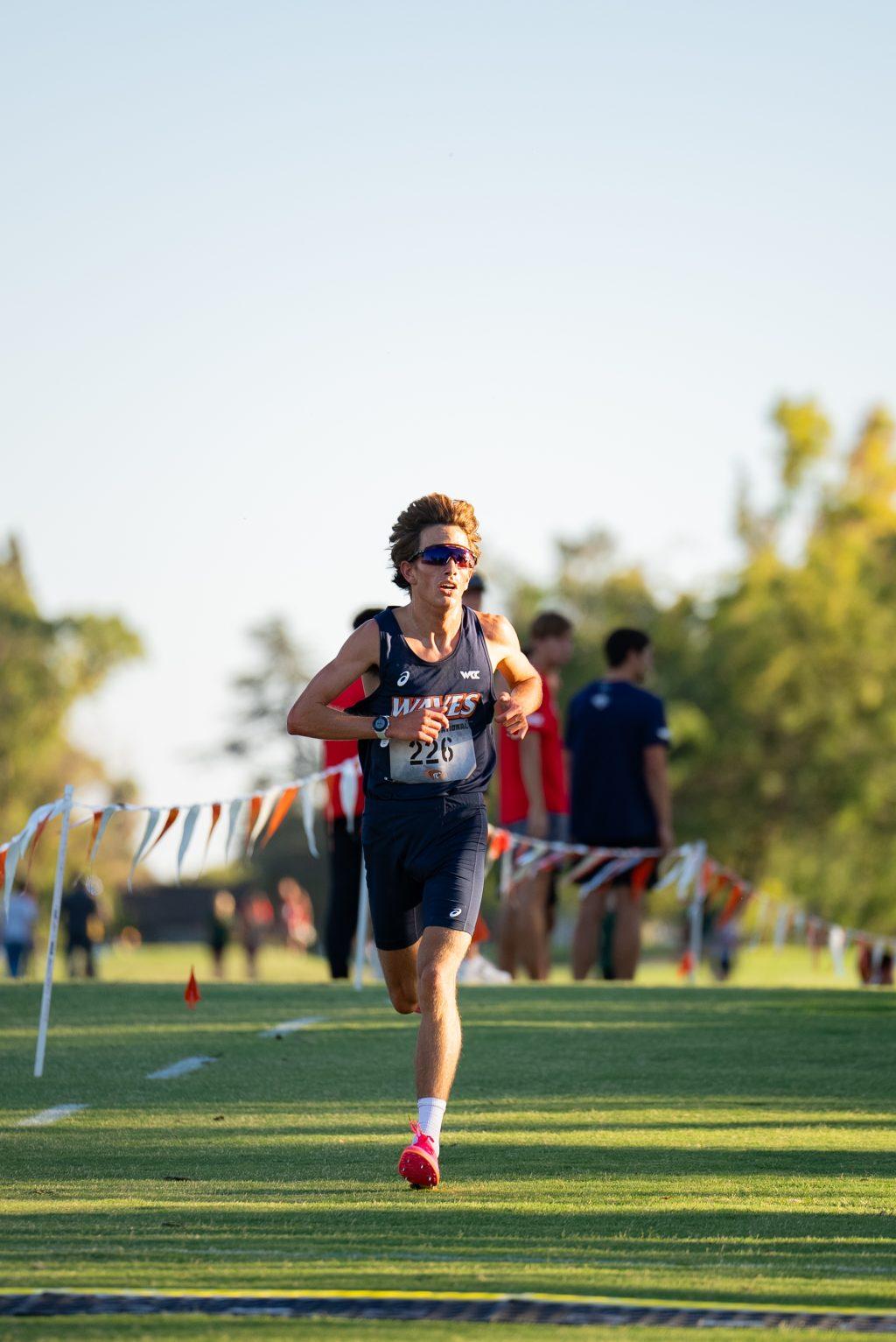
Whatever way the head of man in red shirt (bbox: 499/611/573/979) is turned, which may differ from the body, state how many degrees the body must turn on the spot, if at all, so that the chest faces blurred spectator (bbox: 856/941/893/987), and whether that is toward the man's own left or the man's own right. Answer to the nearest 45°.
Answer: approximately 90° to the man's own left

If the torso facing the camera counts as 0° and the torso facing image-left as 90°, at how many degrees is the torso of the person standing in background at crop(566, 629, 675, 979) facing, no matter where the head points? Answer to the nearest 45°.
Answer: approximately 225°

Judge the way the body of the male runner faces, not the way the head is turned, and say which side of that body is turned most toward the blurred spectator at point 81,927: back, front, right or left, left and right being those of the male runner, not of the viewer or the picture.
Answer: back
